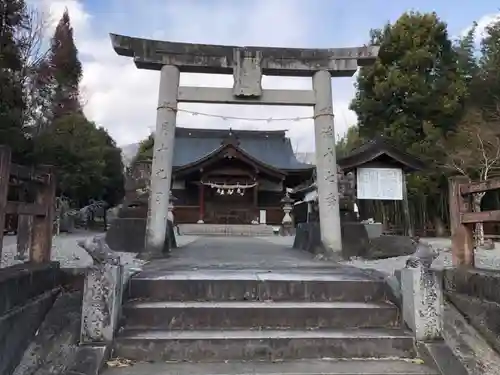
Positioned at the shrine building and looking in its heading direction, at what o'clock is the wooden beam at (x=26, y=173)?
The wooden beam is roughly at 12 o'clock from the shrine building.

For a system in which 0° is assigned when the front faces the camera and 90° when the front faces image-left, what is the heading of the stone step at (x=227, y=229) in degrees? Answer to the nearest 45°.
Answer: approximately 0°

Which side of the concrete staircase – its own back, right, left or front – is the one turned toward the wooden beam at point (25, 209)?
right

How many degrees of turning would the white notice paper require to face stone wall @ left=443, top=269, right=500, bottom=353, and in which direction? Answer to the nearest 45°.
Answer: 0° — it already faces it

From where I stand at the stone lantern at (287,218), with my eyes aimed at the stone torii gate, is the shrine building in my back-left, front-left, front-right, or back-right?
back-right

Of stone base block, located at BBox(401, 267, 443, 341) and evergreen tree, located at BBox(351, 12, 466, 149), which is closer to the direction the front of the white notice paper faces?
the stone base block

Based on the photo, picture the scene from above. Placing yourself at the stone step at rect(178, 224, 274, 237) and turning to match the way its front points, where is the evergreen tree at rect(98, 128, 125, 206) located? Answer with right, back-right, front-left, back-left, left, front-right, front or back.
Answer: back-right
